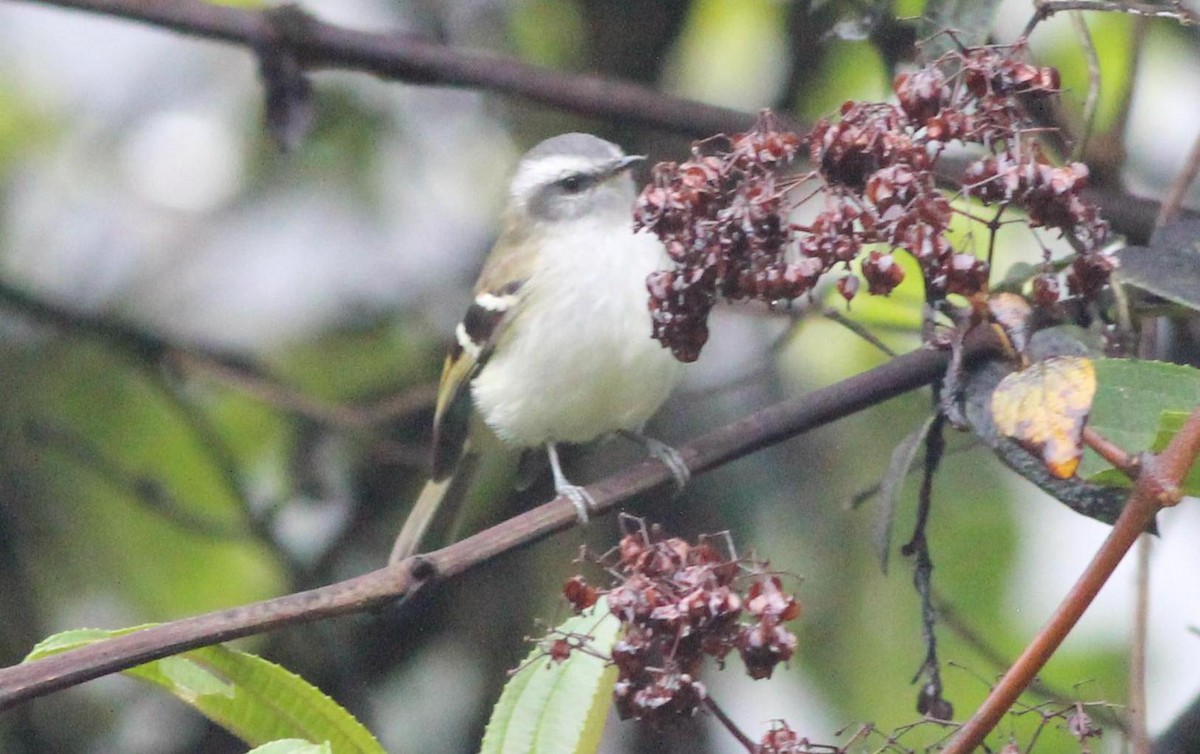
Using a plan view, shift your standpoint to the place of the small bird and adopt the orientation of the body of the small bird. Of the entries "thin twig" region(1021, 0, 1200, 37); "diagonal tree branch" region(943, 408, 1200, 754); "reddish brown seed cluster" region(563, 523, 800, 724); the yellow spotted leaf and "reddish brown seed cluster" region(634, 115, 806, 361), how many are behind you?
0

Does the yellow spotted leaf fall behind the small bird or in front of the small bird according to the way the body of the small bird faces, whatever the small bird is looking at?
in front

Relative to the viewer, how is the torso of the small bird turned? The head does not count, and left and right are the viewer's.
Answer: facing the viewer and to the right of the viewer

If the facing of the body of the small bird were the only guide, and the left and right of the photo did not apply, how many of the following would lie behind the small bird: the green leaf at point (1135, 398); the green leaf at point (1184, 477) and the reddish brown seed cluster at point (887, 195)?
0

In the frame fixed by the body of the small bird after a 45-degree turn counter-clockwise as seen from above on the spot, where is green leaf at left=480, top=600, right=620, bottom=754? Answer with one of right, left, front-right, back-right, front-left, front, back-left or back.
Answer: right

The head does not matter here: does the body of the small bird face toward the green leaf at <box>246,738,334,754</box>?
no

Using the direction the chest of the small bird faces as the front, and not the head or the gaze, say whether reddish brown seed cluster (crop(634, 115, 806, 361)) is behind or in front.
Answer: in front

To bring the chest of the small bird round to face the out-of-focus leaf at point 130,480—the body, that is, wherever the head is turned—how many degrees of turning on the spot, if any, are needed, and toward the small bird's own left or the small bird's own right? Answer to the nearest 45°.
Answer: approximately 135° to the small bird's own right
